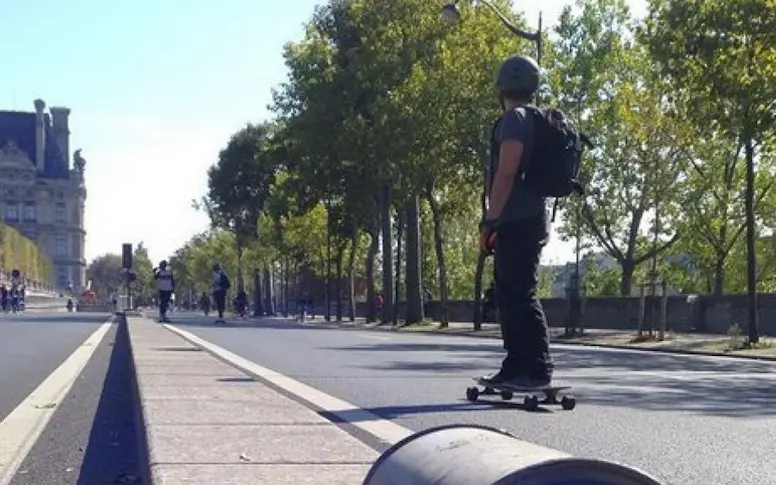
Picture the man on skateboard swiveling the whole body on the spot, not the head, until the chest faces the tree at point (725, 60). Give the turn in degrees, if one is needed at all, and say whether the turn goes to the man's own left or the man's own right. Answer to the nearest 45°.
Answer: approximately 45° to the man's own right

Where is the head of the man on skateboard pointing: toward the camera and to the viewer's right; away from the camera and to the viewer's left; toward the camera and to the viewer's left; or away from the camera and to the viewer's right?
away from the camera and to the viewer's left

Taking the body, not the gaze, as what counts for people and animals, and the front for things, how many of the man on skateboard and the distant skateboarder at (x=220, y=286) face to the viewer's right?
0

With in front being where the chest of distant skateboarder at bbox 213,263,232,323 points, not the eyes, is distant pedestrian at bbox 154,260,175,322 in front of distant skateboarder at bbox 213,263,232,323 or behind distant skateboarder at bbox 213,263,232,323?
in front

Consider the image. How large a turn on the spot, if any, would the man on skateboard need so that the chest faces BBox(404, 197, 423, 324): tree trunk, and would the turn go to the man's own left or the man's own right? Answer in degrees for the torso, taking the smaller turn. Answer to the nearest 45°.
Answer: approximately 45° to the man's own right

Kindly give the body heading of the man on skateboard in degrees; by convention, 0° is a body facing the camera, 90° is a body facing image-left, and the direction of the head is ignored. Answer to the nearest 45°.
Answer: approximately 135°

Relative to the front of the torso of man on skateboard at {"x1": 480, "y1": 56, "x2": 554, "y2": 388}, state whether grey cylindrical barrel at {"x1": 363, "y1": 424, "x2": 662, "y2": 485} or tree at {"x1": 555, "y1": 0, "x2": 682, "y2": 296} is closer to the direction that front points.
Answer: the tree

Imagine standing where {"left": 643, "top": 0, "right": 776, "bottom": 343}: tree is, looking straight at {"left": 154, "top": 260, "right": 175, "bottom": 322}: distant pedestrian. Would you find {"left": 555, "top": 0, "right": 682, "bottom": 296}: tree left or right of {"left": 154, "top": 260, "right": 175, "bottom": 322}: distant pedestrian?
right
